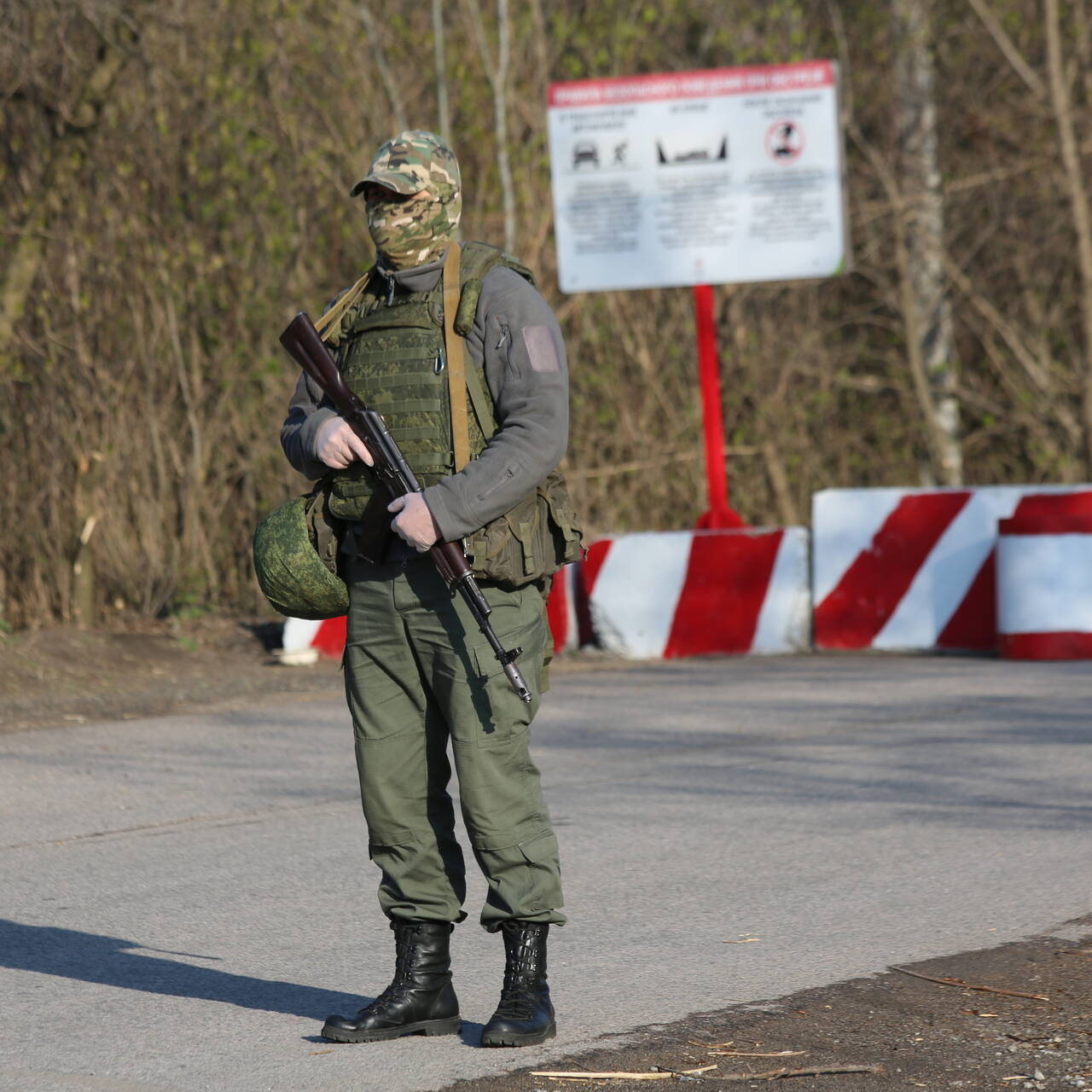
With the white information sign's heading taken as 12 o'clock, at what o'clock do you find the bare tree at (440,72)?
The bare tree is roughly at 4 o'clock from the white information sign.

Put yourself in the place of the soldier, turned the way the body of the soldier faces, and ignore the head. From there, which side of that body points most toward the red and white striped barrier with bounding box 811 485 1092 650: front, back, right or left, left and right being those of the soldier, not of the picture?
back

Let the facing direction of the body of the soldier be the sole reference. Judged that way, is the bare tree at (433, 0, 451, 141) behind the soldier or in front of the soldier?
behind

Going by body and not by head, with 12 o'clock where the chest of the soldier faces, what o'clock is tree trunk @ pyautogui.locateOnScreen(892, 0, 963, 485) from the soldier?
The tree trunk is roughly at 5 o'clock from the soldier.

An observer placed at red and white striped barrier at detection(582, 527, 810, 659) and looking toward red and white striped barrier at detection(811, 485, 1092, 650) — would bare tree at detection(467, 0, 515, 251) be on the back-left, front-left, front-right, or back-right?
back-left

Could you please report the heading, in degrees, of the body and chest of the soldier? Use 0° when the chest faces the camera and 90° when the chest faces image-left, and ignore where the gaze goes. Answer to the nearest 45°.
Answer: approximately 45°
